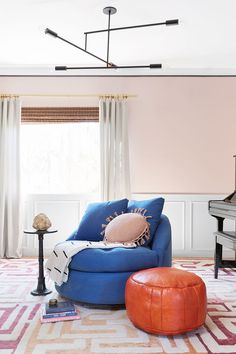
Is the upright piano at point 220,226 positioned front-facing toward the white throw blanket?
yes

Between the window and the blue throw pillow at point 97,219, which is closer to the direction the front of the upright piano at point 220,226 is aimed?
the blue throw pillow

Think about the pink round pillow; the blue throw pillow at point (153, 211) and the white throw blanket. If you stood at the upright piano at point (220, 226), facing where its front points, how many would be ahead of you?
3

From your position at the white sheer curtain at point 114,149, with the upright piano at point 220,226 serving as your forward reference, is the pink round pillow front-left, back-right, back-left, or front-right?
front-right

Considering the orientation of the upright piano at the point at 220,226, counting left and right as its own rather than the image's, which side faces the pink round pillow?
front

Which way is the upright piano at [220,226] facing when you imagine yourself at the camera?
facing the viewer and to the left of the viewer

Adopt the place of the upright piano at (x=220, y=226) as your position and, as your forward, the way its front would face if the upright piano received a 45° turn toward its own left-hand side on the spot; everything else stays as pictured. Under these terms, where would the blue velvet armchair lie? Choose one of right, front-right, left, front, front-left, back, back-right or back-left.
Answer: front-right

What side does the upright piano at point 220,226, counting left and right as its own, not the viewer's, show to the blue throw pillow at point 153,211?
front

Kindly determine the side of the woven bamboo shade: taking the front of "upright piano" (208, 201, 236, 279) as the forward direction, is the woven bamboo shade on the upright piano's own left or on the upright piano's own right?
on the upright piano's own right

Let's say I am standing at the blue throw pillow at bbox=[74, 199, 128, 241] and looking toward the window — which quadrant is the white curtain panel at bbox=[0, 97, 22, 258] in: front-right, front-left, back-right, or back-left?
front-left

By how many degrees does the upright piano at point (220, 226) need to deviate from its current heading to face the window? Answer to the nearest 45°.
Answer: approximately 45° to its right

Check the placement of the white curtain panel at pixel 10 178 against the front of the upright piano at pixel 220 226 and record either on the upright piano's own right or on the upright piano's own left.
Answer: on the upright piano's own right

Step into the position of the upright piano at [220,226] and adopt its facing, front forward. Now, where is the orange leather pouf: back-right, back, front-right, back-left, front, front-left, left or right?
front-left

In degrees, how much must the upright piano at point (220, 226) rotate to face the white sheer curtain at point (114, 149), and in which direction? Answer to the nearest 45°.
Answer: approximately 90° to its right
